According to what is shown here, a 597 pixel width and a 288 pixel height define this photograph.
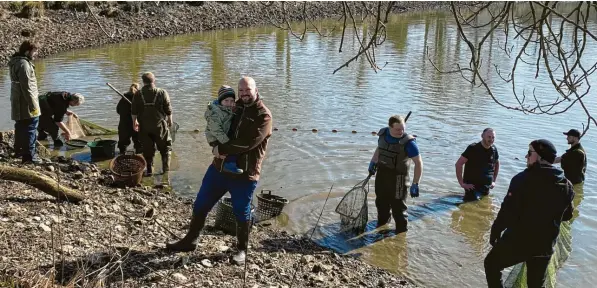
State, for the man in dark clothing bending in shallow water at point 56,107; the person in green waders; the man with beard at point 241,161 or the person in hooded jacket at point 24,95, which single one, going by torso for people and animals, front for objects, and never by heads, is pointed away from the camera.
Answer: the person in green waders

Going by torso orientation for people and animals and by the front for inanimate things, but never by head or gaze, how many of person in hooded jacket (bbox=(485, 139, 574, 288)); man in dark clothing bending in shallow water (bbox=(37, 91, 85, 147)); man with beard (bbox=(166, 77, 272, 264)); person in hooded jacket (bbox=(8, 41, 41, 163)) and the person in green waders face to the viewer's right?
2

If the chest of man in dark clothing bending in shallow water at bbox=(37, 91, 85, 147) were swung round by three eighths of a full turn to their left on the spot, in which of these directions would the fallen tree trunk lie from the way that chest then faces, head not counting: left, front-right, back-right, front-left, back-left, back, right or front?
back-left

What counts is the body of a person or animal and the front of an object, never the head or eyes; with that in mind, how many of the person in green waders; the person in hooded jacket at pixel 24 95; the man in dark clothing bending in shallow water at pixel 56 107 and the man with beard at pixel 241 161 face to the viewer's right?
2

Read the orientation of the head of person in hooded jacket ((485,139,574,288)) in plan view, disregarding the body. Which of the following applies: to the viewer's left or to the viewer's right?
to the viewer's left

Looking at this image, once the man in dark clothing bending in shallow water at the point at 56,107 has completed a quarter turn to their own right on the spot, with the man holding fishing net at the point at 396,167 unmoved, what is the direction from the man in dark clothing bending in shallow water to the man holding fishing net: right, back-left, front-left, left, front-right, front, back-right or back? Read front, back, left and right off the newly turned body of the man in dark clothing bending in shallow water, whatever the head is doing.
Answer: front-left

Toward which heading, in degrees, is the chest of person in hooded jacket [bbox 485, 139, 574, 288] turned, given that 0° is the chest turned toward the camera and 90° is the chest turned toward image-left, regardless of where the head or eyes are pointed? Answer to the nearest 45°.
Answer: approximately 135°

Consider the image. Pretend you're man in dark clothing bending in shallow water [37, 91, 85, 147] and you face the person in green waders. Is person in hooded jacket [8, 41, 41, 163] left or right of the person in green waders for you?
right

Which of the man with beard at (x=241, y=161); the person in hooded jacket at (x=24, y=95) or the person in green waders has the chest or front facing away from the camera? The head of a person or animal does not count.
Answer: the person in green waders

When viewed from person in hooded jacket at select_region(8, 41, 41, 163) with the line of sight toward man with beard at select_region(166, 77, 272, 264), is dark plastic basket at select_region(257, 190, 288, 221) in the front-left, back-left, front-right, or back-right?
front-left

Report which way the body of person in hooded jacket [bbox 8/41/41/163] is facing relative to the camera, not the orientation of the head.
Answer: to the viewer's right

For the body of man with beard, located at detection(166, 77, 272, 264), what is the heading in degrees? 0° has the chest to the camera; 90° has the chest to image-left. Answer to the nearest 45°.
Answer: approximately 45°

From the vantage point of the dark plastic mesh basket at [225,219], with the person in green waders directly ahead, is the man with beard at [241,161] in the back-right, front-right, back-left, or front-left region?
back-left

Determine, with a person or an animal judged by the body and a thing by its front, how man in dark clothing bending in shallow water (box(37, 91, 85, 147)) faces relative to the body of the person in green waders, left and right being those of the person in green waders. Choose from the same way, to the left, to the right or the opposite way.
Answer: to the right

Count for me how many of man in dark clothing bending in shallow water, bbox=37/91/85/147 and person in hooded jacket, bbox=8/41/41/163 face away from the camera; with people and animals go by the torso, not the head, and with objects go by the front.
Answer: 0

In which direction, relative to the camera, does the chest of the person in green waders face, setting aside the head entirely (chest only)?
away from the camera

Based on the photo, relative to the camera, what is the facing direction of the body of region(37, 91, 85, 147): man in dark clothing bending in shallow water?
to the viewer's right

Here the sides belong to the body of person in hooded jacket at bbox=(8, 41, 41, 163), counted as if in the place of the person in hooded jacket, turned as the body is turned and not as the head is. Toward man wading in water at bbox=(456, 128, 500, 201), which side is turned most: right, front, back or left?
front
